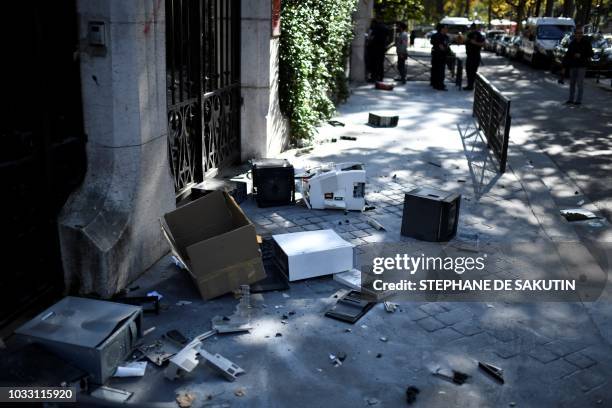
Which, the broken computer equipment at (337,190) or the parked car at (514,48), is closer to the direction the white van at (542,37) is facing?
the broken computer equipment

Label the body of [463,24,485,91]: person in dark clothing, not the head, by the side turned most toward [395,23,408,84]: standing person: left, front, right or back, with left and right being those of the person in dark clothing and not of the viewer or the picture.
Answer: right

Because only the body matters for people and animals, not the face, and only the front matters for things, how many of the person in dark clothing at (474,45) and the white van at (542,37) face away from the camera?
0

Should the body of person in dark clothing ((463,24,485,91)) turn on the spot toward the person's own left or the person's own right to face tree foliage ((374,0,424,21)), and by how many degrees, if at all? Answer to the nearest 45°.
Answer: approximately 90° to the person's own right

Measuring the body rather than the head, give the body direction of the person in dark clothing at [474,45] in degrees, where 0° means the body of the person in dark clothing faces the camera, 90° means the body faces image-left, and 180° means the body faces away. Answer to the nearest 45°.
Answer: approximately 45°
